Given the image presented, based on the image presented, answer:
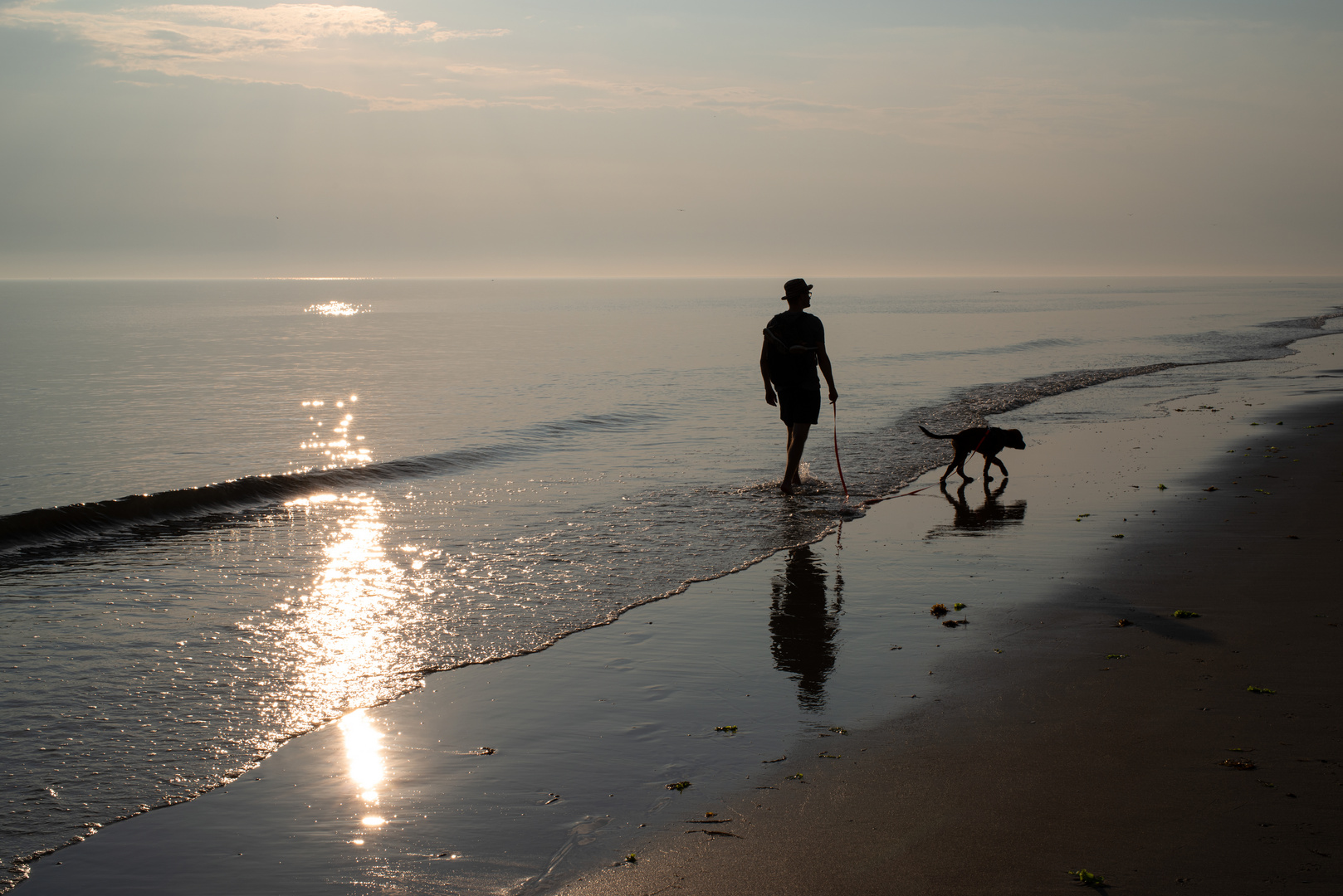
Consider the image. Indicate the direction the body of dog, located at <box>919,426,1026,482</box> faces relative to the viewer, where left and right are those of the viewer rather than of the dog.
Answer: facing to the right of the viewer

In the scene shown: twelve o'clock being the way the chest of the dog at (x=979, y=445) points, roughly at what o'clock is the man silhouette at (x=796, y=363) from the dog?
The man silhouette is roughly at 5 o'clock from the dog.
